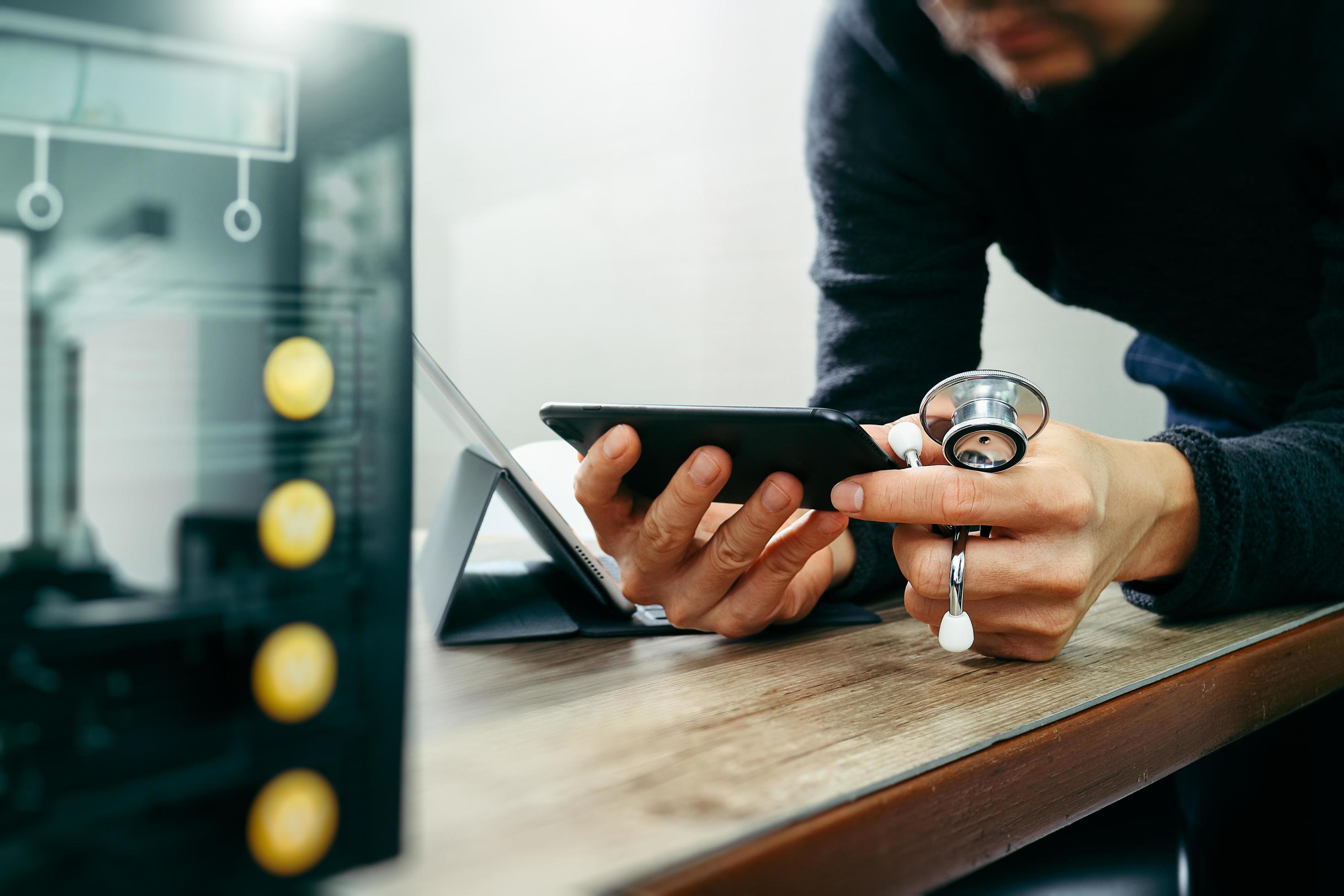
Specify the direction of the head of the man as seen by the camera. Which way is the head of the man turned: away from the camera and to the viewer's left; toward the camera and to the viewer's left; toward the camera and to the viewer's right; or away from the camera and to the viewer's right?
toward the camera and to the viewer's left

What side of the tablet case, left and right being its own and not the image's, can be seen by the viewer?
right
